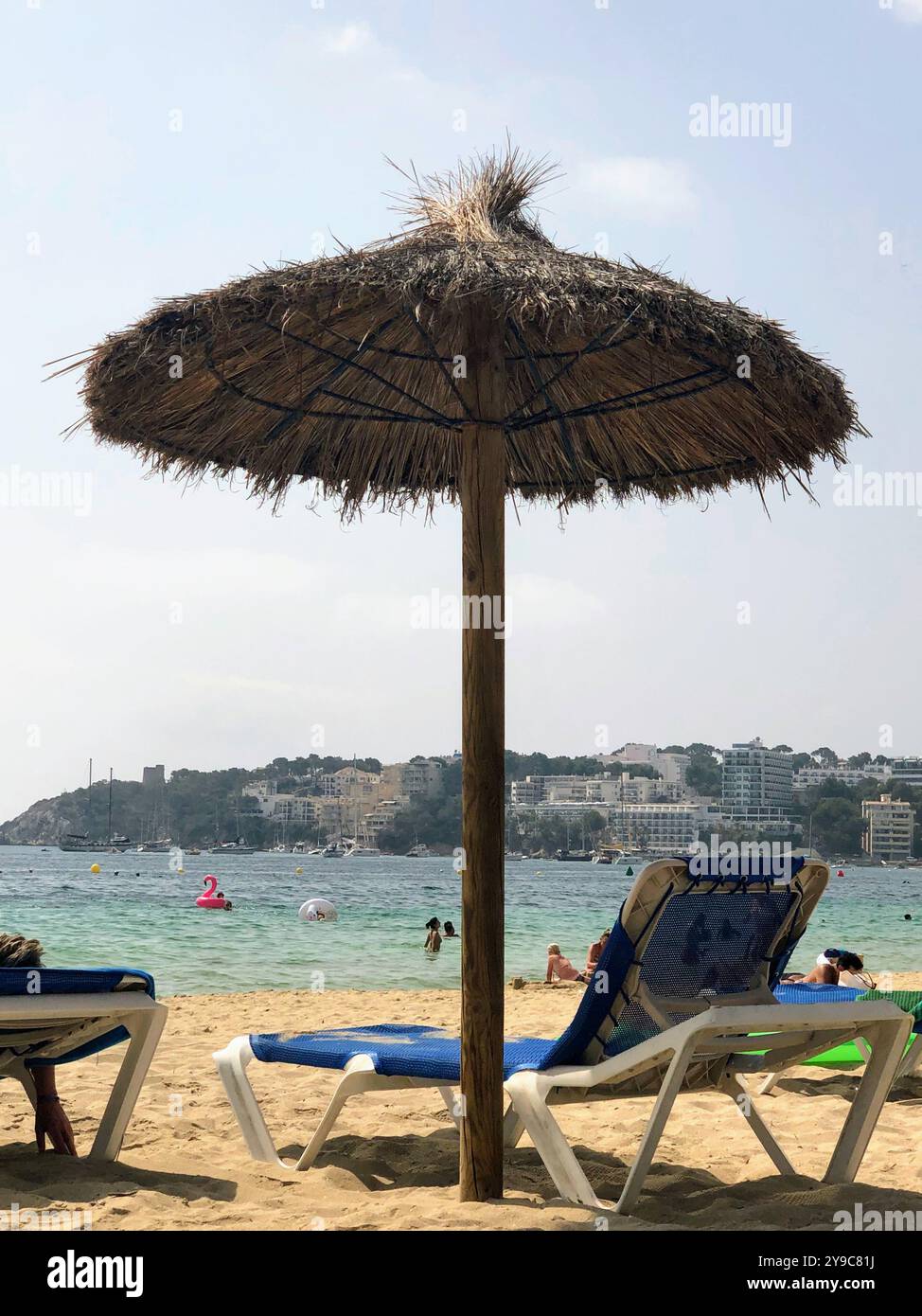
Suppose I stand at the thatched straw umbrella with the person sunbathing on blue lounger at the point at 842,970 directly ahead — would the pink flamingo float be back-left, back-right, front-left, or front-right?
front-left

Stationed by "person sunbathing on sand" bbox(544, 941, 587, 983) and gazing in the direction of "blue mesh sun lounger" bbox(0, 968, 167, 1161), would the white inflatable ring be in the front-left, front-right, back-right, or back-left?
back-right

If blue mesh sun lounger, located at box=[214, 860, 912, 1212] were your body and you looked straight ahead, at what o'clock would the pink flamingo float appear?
The pink flamingo float is roughly at 1 o'clock from the blue mesh sun lounger.

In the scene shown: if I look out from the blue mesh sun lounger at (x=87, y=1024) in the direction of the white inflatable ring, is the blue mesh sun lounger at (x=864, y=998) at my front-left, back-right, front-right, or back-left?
front-right

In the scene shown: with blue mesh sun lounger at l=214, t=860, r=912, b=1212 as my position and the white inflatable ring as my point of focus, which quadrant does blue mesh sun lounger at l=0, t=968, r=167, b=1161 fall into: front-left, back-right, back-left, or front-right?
front-left

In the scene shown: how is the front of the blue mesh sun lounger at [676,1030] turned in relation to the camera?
facing away from the viewer and to the left of the viewer

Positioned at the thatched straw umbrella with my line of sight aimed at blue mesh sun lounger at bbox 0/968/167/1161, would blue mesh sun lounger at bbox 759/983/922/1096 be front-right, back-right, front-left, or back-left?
back-right
